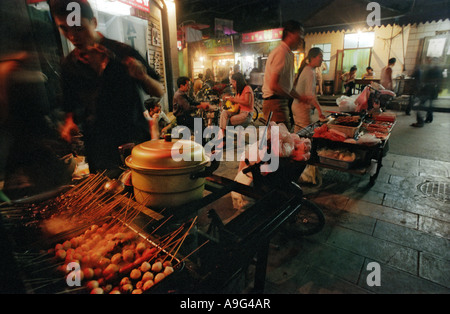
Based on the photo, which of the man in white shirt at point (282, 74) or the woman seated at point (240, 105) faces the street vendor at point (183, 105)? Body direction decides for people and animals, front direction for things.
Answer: the woman seated

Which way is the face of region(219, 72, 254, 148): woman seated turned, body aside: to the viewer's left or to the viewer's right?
to the viewer's left

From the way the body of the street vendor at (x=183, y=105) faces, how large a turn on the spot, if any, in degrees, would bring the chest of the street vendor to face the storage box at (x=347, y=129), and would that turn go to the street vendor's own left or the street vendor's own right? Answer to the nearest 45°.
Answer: approximately 45° to the street vendor's own right

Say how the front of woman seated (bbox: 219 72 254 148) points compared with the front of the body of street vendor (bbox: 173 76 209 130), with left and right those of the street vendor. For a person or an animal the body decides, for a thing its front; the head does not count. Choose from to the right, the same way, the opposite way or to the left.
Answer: the opposite way

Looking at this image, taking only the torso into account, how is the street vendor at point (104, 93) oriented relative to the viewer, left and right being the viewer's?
facing the viewer

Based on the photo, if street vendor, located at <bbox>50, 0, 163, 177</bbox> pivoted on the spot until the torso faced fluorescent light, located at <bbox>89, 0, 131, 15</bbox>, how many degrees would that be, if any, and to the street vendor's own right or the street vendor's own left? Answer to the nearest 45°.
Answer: approximately 180°

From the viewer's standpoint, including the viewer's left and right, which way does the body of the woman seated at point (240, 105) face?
facing to the left of the viewer
